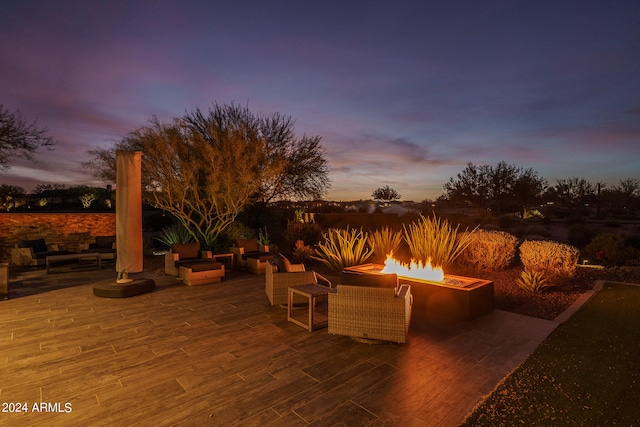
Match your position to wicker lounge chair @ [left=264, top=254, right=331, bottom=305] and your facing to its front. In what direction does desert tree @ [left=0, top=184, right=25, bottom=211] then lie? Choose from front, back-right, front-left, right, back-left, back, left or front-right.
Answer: back-left

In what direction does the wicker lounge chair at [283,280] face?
to the viewer's right

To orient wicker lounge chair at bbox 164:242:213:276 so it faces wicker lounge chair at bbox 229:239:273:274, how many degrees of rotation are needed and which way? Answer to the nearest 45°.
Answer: approximately 45° to its left

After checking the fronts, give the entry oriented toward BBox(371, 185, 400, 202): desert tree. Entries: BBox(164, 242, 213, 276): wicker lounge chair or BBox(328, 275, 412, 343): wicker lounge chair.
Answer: BBox(328, 275, 412, 343): wicker lounge chair

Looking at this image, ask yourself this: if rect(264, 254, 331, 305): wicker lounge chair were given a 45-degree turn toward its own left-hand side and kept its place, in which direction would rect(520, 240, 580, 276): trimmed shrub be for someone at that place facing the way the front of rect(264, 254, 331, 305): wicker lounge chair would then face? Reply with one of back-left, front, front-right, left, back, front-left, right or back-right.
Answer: front-right

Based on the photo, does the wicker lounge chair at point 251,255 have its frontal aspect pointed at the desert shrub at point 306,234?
no

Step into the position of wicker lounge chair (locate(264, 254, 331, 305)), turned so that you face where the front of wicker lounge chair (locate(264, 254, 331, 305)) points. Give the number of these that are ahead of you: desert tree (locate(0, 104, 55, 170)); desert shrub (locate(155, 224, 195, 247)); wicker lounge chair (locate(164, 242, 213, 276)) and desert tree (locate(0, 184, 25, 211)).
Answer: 0

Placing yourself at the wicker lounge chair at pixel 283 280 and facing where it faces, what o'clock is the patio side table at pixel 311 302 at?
The patio side table is roughly at 2 o'clock from the wicker lounge chair.

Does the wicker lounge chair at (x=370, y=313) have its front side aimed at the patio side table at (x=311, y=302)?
no

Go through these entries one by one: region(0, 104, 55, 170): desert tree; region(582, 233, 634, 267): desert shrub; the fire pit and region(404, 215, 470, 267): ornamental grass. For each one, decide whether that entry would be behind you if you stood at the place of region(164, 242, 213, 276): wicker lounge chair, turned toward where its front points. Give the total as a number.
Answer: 1

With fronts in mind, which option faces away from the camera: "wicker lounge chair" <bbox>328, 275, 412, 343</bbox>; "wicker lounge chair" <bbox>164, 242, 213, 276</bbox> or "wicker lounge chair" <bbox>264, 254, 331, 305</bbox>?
"wicker lounge chair" <bbox>328, 275, 412, 343</bbox>

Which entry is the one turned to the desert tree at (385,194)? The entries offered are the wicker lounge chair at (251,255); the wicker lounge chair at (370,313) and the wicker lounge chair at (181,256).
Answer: the wicker lounge chair at (370,313)

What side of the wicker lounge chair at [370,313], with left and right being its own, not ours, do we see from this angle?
back

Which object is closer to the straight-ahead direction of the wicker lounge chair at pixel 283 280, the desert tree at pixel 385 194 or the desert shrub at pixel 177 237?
the desert tree

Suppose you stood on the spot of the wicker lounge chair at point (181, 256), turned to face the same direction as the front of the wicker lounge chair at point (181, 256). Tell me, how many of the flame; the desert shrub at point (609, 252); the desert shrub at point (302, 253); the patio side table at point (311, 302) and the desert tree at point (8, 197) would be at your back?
1

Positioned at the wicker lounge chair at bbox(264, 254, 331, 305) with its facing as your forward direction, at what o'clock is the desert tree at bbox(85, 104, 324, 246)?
The desert tree is roughly at 8 o'clock from the wicker lounge chair.
